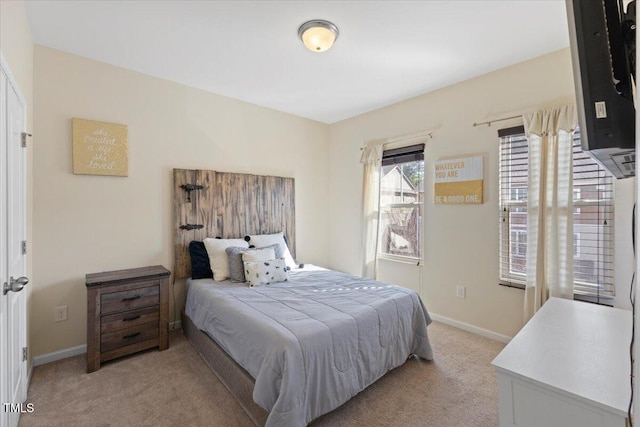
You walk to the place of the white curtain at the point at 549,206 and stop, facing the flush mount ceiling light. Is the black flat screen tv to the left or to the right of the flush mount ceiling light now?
left

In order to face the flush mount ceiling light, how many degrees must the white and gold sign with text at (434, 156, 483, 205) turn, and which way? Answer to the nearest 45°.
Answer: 0° — it already faces it

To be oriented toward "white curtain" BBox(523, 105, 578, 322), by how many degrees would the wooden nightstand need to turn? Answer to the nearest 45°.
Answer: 0° — it already faces it

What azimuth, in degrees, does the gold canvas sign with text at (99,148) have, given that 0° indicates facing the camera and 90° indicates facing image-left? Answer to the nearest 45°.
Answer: approximately 315°

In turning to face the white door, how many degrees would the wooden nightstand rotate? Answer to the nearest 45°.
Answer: approximately 90° to its right

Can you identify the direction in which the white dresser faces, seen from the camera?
facing away from the viewer and to the left of the viewer

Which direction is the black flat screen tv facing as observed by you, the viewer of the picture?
facing away from the viewer and to the left of the viewer

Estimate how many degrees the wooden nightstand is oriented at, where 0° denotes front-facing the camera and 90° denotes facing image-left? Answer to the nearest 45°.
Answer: approximately 315°

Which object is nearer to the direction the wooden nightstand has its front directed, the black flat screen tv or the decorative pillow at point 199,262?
the black flat screen tv
